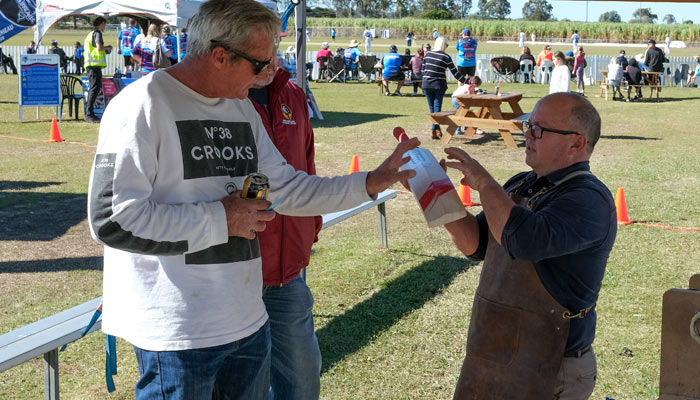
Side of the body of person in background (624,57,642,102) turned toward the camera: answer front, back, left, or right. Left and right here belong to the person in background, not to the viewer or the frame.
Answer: back

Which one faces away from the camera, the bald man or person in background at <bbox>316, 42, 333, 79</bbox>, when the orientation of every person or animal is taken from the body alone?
the person in background

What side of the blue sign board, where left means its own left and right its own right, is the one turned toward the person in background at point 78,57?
back

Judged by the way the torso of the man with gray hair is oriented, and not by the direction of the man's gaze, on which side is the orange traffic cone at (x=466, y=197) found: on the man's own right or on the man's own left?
on the man's own left

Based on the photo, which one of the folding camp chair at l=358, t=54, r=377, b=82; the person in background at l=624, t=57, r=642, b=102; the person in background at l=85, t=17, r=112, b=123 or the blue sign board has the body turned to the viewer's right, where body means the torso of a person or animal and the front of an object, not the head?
the person in background at l=85, t=17, r=112, b=123
